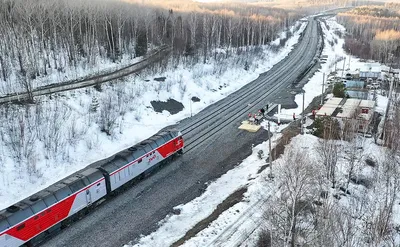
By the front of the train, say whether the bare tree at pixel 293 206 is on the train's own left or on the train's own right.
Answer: on the train's own right

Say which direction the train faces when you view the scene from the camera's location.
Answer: facing away from the viewer and to the right of the viewer
